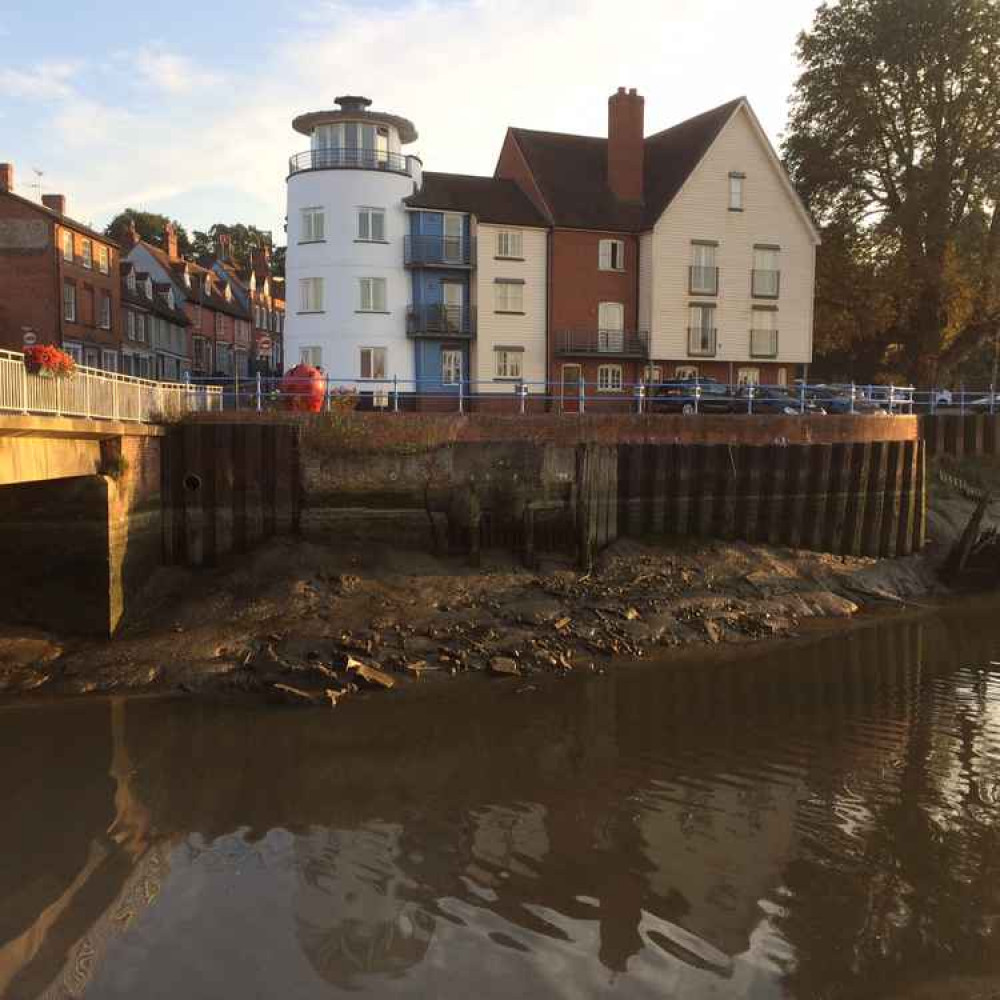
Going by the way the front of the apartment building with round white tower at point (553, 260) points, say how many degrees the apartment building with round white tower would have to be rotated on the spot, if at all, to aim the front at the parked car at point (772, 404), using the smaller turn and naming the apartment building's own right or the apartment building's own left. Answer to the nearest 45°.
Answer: approximately 45° to the apartment building's own left

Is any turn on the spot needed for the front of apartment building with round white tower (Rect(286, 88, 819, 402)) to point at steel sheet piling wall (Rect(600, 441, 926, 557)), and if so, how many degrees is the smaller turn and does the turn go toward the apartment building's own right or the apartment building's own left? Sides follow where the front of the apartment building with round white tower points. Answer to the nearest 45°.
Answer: approximately 45° to the apartment building's own left

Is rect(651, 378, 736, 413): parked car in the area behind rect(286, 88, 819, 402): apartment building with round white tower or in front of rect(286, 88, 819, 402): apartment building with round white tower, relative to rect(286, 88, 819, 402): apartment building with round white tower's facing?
in front

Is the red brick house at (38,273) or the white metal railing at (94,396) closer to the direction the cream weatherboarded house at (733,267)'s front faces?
the white metal railing

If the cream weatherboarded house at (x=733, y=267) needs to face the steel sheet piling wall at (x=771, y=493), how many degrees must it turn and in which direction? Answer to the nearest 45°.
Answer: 0° — it already faces it

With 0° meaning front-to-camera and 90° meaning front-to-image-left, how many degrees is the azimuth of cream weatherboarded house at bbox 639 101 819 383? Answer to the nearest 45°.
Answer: approximately 0°

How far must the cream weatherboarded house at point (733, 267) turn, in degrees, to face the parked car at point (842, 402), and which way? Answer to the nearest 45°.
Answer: approximately 45° to its left

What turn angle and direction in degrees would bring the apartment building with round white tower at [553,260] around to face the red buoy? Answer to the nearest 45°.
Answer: approximately 45° to its right

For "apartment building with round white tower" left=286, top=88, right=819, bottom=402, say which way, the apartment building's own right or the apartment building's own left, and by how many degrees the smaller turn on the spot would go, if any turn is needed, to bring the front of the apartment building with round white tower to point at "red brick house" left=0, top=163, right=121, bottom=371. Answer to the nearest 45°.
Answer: approximately 90° to the apartment building's own right

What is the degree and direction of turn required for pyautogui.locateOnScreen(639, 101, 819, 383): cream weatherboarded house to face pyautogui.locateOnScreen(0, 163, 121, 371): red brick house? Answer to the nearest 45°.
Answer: approximately 90° to its right

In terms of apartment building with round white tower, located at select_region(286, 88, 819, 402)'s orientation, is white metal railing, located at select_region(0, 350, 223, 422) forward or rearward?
forward
